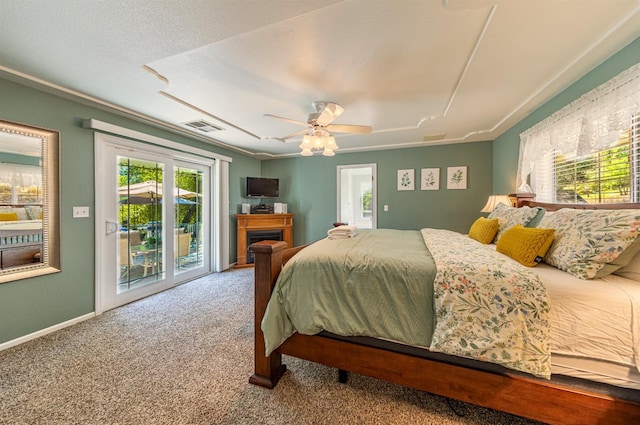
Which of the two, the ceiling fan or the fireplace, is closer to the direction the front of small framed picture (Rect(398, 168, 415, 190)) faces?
the ceiling fan

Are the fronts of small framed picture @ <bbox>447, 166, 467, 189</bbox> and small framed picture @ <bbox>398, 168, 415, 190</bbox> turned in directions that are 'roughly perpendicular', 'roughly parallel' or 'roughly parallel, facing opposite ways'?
roughly parallel

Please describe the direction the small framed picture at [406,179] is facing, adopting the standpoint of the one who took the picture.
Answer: facing the viewer

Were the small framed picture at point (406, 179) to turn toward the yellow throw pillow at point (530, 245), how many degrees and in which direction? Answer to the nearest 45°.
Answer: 0° — it already faces it

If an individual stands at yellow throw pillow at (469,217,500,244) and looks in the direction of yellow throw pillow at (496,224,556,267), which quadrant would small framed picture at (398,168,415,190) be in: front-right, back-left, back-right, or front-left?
back-right

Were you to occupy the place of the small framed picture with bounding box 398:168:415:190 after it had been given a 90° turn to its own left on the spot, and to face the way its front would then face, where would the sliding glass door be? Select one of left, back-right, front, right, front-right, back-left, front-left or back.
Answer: back-right

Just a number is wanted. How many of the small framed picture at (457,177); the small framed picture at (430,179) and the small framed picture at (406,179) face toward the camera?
3

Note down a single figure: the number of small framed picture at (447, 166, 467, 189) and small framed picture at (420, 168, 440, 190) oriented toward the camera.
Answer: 2

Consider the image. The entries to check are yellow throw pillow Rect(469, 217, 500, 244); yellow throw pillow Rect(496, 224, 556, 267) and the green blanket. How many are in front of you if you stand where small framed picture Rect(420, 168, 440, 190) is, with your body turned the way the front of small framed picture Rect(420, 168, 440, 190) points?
3

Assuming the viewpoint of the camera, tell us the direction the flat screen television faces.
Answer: facing the viewer and to the right of the viewer

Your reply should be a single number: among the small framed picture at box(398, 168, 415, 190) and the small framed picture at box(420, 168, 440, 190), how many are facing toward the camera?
2

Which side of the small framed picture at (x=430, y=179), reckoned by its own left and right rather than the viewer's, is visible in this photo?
front
